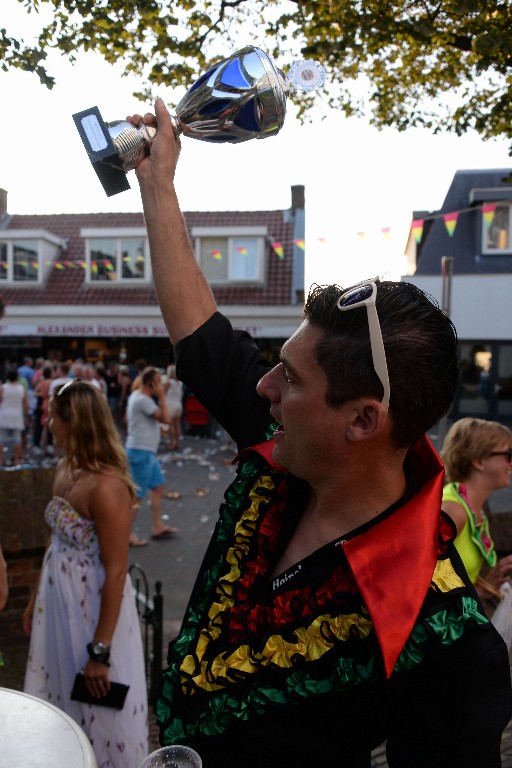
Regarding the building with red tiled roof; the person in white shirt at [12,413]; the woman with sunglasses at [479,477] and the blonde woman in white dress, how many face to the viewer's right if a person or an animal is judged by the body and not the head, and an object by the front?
1

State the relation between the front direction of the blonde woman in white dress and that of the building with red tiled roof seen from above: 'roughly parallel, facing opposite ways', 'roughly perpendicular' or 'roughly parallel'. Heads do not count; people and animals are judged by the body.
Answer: roughly perpendicular

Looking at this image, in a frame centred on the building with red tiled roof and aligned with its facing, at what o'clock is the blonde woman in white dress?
The blonde woman in white dress is roughly at 12 o'clock from the building with red tiled roof.

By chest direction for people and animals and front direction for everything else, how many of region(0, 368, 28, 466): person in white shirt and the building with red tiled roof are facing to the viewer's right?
0

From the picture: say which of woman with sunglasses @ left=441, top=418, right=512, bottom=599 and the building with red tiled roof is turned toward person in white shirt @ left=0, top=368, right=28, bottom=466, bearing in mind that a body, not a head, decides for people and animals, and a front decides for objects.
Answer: the building with red tiled roof

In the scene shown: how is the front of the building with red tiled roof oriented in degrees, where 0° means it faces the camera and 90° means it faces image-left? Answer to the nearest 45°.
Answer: approximately 0°
